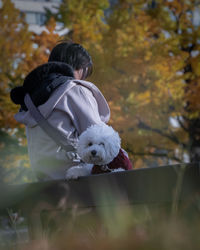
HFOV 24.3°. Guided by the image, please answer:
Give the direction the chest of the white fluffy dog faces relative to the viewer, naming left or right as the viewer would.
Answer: facing the viewer and to the left of the viewer

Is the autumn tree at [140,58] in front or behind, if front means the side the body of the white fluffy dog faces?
behind

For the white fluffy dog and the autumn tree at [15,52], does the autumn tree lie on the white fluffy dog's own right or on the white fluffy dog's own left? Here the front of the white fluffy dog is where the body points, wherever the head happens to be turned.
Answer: on the white fluffy dog's own right
